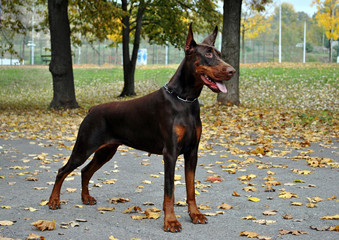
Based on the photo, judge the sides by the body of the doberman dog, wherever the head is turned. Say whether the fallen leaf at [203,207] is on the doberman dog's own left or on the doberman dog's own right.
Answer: on the doberman dog's own left

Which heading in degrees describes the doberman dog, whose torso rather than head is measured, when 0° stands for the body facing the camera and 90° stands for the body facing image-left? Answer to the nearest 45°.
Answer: approximately 315°

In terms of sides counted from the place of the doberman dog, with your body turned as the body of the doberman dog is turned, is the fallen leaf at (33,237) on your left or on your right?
on your right

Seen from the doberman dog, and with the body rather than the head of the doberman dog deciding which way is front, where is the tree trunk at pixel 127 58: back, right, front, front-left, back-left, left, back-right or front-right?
back-left

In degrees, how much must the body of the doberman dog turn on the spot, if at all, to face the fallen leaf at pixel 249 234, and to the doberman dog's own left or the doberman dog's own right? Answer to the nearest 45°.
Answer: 0° — it already faces it

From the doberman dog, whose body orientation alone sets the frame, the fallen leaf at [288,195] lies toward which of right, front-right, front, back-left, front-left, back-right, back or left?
left

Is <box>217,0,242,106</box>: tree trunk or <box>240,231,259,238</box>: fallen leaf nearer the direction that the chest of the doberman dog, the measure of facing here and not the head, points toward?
the fallen leaf

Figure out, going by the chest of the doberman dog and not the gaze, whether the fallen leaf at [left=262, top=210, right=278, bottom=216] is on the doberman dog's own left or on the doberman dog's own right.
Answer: on the doberman dog's own left

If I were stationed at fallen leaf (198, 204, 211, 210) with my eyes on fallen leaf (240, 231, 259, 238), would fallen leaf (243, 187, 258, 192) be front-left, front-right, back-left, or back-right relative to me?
back-left

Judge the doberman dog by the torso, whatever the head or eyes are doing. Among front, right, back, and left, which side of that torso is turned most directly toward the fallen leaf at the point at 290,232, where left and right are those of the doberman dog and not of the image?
front
